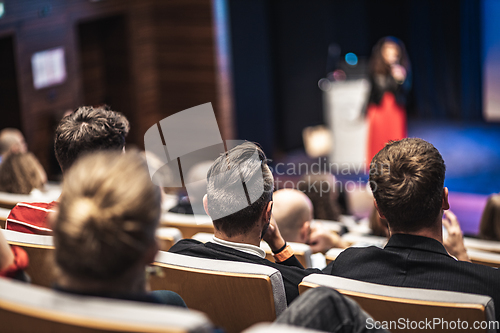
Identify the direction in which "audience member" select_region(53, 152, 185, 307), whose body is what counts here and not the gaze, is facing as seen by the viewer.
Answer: away from the camera

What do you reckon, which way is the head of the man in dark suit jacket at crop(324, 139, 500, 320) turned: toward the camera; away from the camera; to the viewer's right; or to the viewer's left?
away from the camera

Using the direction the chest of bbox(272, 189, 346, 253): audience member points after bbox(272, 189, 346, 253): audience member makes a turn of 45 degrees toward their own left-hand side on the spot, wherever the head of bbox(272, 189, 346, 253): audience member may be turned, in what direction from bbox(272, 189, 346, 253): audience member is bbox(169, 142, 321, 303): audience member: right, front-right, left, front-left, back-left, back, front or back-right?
back

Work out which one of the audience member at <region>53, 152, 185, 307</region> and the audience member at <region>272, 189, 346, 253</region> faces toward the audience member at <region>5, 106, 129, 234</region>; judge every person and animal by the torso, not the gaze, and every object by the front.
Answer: the audience member at <region>53, 152, 185, 307</region>

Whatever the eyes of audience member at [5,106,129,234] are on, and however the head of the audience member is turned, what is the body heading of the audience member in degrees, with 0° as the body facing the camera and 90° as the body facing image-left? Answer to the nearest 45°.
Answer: approximately 225°

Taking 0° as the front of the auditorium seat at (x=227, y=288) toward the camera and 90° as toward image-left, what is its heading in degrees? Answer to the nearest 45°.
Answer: approximately 225°

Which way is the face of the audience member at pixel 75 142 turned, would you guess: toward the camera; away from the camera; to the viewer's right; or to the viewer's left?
away from the camera

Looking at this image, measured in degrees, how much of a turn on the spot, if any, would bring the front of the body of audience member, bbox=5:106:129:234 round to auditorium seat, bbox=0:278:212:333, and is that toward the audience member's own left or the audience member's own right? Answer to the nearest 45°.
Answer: approximately 135° to the audience member's own right
